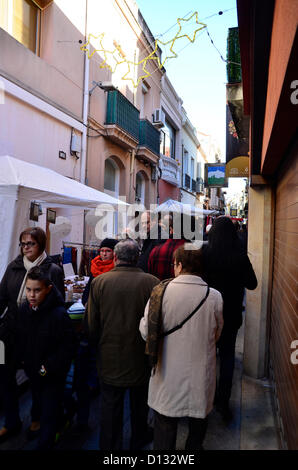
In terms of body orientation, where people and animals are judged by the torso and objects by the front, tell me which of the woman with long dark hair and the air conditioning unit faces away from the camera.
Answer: the woman with long dark hair

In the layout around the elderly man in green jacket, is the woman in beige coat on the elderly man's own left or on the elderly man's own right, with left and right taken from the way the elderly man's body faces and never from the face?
on the elderly man's own right

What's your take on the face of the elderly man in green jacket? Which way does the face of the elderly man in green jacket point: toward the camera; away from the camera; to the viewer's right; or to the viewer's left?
away from the camera

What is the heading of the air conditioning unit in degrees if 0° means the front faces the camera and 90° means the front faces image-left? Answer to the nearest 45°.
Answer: approximately 315°

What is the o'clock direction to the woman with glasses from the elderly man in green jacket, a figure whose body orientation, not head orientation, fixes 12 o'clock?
The woman with glasses is roughly at 10 o'clock from the elderly man in green jacket.

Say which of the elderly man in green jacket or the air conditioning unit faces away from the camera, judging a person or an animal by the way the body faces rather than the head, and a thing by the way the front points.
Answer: the elderly man in green jacket

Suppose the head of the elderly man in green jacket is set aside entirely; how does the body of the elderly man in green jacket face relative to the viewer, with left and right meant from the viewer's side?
facing away from the viewer

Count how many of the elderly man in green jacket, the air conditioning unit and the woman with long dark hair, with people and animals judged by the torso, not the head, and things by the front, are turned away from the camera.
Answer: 2

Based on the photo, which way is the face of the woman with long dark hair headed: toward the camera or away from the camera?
away from the camera

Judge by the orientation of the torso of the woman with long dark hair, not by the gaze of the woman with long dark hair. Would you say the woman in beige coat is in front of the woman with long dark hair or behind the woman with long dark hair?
behind

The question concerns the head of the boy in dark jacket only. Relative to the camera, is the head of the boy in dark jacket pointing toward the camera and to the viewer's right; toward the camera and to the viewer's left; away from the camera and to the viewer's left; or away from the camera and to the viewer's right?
toward the camera and to the viewer's left

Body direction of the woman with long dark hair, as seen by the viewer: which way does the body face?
away from the camera

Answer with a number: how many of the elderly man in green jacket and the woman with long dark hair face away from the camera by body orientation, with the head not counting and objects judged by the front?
2
